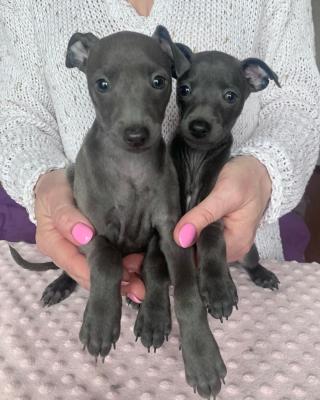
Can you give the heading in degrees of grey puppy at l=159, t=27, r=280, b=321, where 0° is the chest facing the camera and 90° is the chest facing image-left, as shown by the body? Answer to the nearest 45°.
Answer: approximately 0°

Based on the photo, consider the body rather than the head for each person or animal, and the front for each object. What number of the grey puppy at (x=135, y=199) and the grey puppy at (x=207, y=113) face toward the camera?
2
